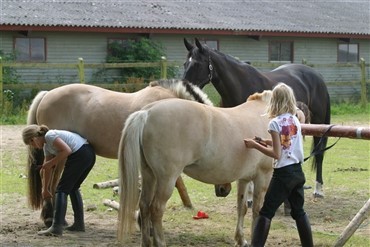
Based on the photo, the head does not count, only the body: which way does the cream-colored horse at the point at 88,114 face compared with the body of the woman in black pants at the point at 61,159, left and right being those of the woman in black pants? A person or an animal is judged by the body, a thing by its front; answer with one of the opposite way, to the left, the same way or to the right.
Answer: the opposite way

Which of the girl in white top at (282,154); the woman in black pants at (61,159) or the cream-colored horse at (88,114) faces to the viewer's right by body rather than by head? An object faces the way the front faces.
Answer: the cream-colored horse

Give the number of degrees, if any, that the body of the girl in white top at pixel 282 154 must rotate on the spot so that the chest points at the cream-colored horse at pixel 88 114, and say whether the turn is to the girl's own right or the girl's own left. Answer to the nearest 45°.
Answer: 0° — they already face it

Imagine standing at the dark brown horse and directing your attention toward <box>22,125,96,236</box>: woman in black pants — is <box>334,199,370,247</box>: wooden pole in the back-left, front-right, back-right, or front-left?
front-left

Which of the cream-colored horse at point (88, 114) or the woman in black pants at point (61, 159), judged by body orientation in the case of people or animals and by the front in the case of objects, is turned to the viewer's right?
the cream-colored horse

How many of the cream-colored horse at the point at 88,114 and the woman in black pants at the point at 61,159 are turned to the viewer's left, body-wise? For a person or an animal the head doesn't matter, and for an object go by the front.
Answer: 1

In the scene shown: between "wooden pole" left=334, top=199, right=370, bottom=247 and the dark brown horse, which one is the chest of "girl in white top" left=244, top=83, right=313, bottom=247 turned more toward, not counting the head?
the dark brown horse

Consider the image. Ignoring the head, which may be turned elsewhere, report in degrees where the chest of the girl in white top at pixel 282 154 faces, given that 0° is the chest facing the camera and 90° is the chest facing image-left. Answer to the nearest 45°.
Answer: approximately 135°

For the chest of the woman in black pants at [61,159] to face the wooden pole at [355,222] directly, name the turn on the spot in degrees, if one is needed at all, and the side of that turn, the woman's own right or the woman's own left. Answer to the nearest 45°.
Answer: approximately 135° to the woman's own left

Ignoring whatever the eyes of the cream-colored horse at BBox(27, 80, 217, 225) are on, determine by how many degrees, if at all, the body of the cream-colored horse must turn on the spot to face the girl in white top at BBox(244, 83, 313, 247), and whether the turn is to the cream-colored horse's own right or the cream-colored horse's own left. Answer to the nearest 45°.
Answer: approximately 45° to the cream-colored horse's own right

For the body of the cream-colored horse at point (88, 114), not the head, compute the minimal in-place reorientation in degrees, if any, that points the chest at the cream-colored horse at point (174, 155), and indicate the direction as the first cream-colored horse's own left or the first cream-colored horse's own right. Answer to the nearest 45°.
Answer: approximately 45° to the first cream-colored horse's own right

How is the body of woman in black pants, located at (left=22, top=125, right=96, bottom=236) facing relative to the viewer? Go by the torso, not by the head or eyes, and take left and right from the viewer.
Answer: facing to the left of the viewer

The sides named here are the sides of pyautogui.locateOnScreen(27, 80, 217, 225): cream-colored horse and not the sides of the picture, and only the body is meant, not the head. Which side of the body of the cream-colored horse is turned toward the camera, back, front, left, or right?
right

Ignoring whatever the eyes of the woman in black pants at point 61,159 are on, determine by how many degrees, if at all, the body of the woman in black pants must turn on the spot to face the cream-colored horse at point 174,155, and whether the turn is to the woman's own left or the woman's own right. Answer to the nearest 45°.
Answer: approximately 135° to the woman's own left

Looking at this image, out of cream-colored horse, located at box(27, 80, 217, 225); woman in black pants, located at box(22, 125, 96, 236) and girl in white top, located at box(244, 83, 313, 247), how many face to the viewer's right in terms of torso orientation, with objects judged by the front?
1
